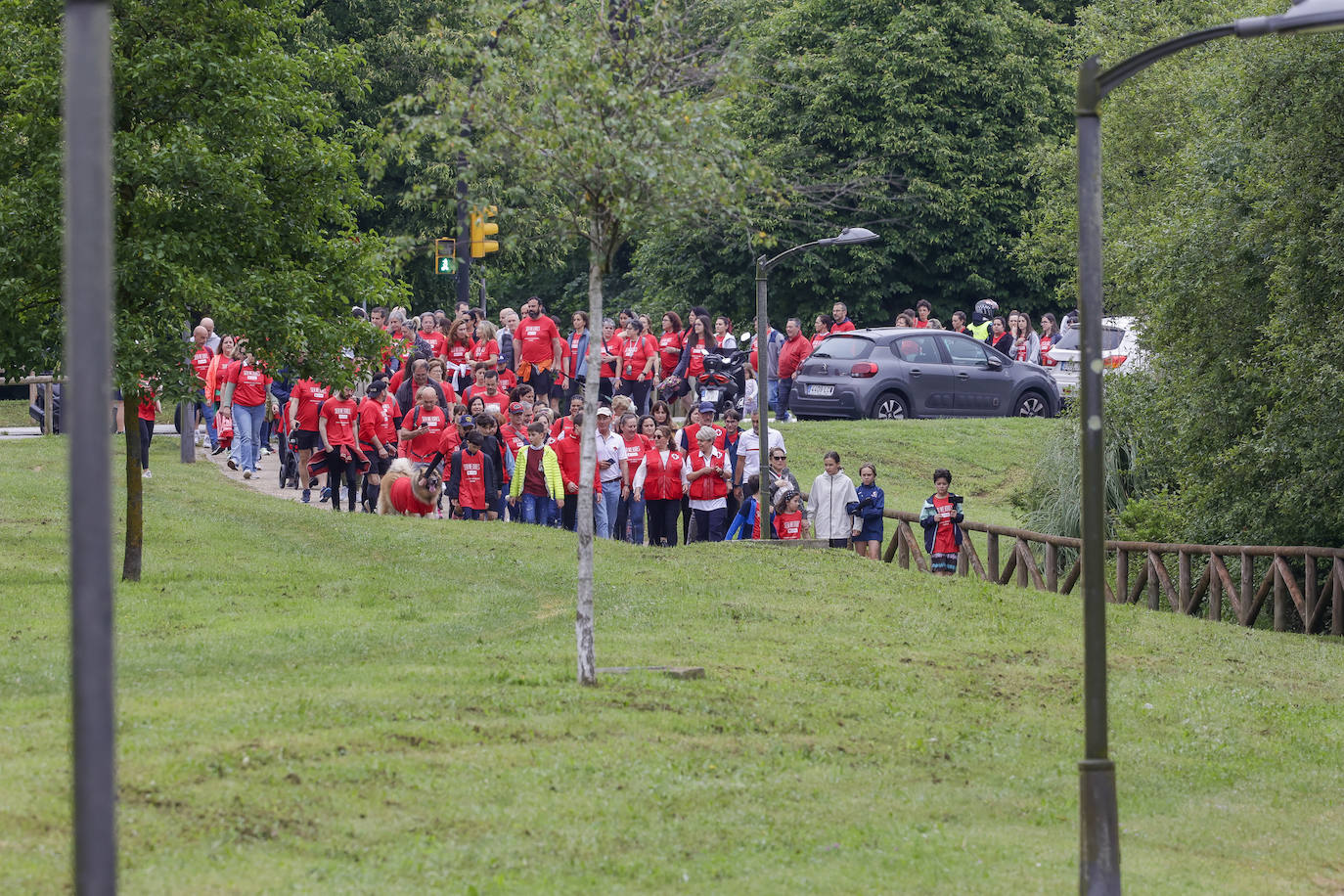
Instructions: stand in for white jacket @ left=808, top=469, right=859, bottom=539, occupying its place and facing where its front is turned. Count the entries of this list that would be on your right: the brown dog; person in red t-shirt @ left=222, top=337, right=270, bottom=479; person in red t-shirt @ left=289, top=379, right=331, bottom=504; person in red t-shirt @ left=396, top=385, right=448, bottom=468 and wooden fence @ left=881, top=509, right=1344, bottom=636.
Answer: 4

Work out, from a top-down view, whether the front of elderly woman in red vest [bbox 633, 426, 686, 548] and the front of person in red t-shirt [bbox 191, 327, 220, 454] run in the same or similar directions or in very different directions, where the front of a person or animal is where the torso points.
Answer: same or similar directions

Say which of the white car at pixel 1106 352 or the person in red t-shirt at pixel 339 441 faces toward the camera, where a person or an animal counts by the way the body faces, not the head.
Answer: the person in red t-shirt

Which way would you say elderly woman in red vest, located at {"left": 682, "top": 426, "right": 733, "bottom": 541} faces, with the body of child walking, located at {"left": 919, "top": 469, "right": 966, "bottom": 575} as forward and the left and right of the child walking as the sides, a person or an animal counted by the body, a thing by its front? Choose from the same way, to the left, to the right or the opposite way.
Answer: the same way

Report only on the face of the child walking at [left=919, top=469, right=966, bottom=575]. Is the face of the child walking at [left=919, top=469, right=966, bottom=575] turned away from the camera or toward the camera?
toward the camera

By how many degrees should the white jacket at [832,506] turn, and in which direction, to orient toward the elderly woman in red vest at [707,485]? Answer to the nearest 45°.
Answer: approximately 90° to its right

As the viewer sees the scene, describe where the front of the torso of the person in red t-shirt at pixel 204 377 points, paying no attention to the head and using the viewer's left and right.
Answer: facing the viewer

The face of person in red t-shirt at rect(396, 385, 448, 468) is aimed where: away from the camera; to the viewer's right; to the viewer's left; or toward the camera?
toward the camera

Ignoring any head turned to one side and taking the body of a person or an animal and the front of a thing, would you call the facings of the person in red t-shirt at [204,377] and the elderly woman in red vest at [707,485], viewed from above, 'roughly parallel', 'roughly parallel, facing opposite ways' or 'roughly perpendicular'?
roughly parallel

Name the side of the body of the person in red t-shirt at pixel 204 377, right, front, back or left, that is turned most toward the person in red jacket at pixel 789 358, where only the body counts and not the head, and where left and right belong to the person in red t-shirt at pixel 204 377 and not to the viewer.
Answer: left

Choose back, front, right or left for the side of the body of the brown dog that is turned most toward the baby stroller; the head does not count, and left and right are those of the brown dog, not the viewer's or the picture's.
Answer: back

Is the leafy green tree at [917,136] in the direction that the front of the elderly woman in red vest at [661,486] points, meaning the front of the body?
no

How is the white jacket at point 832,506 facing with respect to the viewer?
toward the camera

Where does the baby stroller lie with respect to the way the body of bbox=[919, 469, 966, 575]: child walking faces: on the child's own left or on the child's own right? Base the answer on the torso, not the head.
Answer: on the child's own right

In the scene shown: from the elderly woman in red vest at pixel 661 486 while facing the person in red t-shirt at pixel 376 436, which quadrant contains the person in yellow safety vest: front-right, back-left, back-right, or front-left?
back-right

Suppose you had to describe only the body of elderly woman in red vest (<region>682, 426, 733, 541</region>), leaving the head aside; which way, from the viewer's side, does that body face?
toward the camera

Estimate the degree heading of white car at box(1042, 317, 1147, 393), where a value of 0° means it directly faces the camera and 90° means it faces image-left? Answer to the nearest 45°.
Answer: approximately 225°
